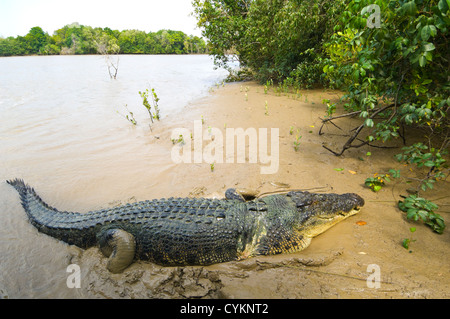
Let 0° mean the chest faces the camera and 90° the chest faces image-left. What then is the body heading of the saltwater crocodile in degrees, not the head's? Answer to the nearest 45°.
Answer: approximately 270°
